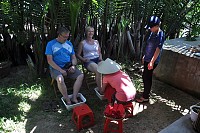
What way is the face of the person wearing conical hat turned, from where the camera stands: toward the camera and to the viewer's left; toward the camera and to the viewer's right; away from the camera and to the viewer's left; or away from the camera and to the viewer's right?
away from the camera and to the viewer's left

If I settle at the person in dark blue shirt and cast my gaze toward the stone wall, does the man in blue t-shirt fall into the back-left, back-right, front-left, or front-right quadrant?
back-left

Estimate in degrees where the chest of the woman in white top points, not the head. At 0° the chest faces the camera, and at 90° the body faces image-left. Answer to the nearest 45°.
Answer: approximately 315°

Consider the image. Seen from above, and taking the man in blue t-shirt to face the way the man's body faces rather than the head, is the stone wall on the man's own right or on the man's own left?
on the man's own left

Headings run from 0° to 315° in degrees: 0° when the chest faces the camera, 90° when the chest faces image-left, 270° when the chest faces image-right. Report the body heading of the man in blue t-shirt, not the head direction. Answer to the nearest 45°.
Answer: approximately 315°

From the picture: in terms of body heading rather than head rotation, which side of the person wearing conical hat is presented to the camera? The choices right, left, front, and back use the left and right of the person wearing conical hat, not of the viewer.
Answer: left

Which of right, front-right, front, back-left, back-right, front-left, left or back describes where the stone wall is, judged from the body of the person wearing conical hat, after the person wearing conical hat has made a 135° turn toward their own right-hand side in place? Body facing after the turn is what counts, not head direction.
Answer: front
